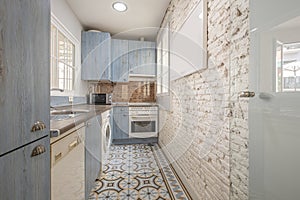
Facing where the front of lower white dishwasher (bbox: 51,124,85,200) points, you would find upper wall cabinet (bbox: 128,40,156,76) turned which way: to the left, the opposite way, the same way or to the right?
to the right

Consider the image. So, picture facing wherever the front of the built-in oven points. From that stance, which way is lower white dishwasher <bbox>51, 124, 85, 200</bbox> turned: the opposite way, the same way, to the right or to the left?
to the left

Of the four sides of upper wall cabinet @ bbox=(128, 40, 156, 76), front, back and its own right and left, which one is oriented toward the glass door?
front

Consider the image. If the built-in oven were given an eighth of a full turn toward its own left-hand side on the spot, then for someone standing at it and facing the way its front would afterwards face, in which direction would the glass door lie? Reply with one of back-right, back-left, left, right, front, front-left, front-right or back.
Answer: front-right

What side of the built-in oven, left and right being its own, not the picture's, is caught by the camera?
front

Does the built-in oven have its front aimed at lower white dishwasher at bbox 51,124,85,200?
yes

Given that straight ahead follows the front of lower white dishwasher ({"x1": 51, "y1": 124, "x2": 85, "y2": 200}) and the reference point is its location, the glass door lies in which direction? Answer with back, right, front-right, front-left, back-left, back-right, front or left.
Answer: front

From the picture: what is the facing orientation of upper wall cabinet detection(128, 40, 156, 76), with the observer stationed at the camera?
facing the viewer

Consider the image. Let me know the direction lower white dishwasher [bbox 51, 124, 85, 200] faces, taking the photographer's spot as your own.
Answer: facing the viewer and to the right of the viewer

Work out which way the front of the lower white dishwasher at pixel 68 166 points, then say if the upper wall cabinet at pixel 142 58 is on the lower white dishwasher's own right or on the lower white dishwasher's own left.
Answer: on the lower white dishwasher's own left

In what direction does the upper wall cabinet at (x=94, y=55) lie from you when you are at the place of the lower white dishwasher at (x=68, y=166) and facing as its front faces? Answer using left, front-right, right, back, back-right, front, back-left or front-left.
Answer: back-left
